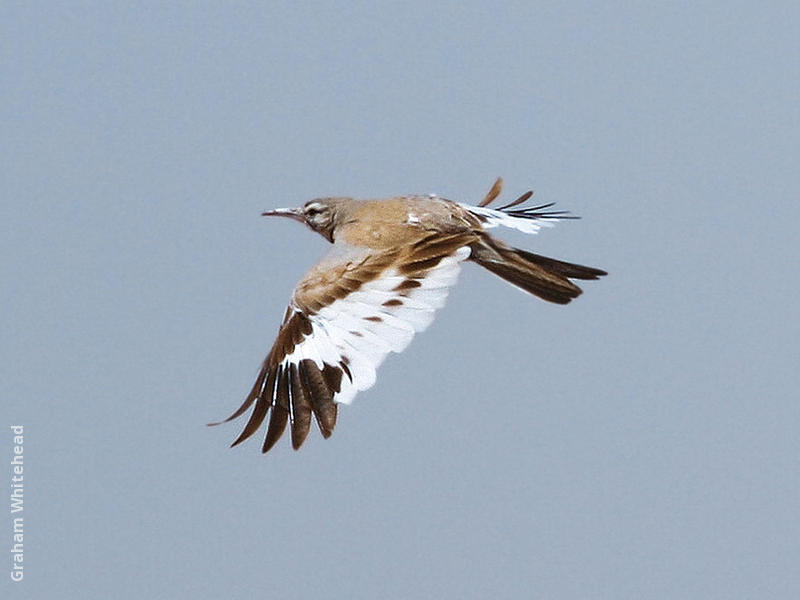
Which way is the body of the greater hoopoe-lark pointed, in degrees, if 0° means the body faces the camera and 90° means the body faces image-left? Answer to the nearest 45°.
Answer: approximately 90°
